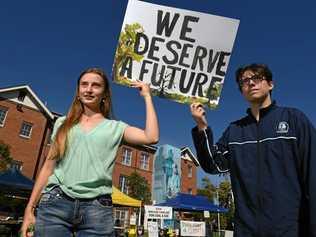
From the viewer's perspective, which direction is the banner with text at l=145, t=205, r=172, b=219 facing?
toward the camera

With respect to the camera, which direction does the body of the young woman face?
toward the camera

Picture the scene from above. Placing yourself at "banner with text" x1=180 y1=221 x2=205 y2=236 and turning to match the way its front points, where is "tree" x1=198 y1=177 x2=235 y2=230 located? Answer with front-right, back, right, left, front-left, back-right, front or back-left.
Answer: back

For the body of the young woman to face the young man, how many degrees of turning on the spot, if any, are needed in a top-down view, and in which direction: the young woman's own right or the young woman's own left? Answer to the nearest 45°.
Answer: approximately 90° to the young woman's own left

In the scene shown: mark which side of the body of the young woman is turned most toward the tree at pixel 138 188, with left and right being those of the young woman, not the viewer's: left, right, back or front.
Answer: back

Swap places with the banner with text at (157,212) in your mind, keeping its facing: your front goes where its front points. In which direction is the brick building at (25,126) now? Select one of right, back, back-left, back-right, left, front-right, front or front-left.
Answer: back-right

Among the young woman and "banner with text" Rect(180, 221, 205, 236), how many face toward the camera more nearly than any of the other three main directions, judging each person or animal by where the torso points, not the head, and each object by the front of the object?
2

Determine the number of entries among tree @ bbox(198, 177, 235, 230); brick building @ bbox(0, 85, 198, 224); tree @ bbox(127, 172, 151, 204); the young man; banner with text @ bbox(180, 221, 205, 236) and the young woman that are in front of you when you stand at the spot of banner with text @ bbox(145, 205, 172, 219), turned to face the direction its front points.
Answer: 2

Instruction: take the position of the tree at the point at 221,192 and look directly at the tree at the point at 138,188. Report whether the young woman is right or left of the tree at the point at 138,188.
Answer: left

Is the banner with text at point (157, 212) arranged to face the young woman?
yes

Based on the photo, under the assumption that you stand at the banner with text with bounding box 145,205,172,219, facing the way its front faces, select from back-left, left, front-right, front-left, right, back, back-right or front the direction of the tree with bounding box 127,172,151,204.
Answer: back

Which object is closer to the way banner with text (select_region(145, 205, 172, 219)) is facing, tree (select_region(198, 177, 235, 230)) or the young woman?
the young woman

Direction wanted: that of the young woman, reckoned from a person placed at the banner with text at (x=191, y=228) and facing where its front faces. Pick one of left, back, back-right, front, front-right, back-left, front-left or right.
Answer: front

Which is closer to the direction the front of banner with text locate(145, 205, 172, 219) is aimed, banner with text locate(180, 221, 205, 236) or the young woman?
the young woman
